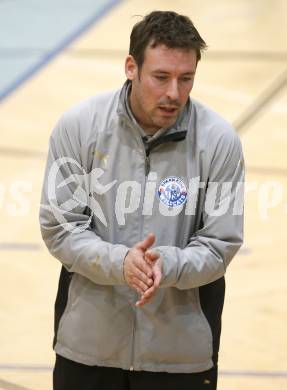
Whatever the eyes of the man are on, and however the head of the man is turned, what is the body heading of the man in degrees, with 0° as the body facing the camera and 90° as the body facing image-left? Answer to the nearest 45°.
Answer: approximately 0°
